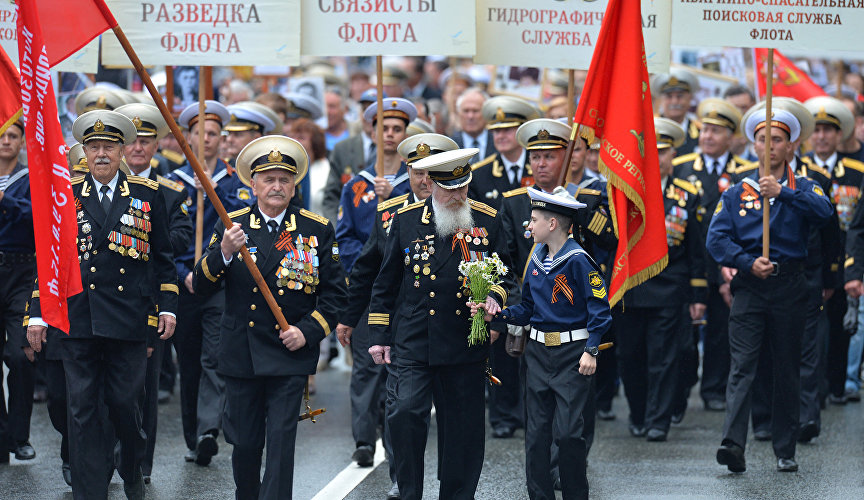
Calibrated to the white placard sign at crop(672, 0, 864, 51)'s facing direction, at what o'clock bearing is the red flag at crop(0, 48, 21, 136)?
The red flag is roughly at 2 o'clock from the white placard sign.

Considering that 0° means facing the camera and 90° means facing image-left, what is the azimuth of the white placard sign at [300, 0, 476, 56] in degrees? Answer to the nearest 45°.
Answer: approximately 0°

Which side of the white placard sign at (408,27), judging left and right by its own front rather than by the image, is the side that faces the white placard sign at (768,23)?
left

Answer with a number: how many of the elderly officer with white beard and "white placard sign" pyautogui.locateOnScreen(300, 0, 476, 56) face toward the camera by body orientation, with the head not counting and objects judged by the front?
2

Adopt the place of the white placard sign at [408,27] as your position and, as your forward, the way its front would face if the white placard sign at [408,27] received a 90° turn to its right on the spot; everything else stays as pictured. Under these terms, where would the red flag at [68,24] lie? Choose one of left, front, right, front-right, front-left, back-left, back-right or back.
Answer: front-left

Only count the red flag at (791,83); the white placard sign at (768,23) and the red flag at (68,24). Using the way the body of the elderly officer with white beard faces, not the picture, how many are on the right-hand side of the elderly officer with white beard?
1

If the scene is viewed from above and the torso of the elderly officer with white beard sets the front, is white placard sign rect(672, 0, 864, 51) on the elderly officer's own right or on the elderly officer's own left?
on the elderly officer's own left

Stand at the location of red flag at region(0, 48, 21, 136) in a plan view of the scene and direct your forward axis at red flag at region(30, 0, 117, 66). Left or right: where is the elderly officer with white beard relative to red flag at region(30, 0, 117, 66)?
left
